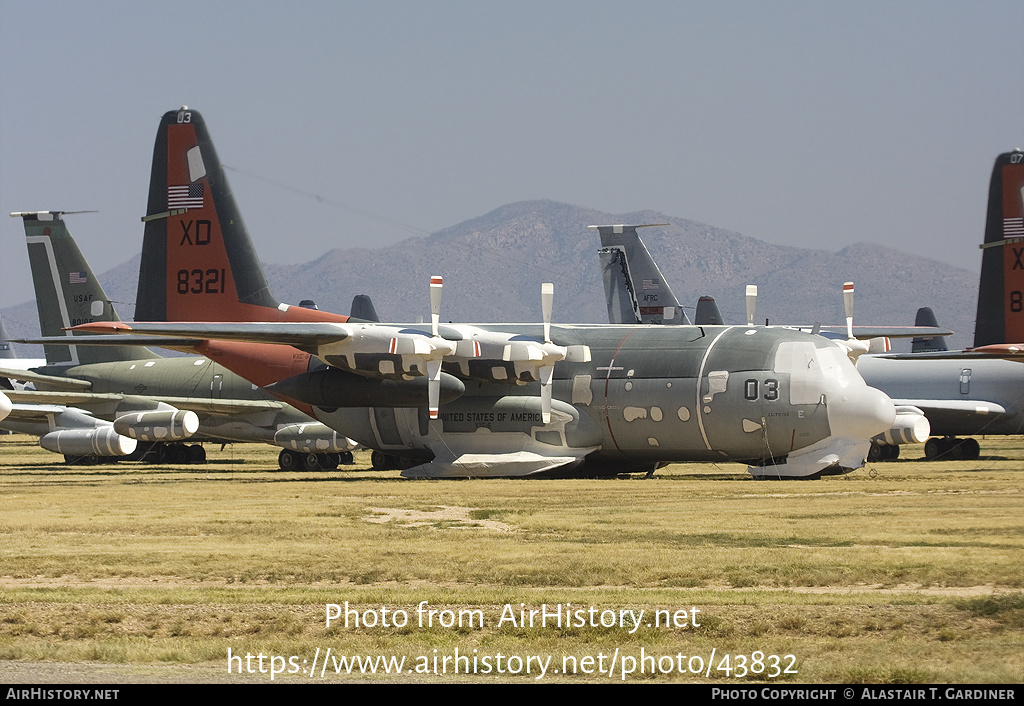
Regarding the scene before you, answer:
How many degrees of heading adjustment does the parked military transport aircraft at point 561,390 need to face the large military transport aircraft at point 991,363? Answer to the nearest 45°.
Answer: approximately 90° to its left

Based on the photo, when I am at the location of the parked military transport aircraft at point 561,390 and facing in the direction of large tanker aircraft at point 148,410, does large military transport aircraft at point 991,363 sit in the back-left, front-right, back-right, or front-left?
back-right

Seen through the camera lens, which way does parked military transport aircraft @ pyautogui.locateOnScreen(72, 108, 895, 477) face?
facing the viewer and to the right of the viewer

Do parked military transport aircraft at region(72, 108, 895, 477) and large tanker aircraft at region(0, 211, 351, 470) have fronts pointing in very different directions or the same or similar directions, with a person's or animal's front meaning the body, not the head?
same or similar directions

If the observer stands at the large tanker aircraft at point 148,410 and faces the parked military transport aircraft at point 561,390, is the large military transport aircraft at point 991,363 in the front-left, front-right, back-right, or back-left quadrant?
front-left

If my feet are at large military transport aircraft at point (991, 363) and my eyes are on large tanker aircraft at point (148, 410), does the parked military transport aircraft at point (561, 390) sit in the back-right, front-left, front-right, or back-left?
front-left

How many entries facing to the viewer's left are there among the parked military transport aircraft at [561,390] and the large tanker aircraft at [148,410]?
0

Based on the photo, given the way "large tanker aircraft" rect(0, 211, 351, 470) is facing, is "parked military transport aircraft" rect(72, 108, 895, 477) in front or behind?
in front

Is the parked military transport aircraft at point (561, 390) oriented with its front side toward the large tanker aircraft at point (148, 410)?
no

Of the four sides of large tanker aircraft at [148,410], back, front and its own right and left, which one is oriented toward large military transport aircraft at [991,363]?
front
